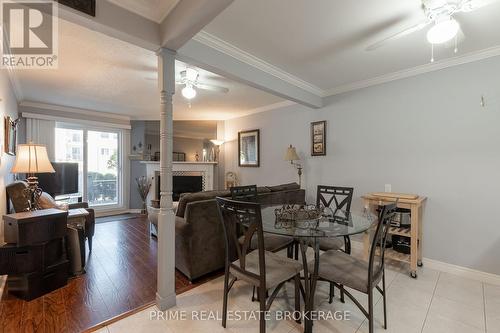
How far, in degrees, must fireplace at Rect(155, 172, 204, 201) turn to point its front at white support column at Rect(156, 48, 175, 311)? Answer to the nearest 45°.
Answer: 0° — it already faces it

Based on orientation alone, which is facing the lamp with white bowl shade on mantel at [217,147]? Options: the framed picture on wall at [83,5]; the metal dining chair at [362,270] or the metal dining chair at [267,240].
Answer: the metal dining chair at [362,270]

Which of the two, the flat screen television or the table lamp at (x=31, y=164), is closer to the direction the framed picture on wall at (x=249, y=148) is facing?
the table lamp

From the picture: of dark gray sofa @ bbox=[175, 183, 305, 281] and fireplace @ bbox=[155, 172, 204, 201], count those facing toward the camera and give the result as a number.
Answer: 1

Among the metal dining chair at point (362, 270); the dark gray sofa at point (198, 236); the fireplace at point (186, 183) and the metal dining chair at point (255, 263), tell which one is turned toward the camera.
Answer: the fireplace

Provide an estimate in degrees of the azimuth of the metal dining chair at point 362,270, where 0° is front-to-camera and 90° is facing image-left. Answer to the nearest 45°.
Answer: approximately 135°

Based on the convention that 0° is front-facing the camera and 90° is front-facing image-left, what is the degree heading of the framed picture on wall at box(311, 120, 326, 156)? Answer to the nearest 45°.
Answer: approximately 45°

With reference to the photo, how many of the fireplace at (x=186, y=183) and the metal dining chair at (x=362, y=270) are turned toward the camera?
1

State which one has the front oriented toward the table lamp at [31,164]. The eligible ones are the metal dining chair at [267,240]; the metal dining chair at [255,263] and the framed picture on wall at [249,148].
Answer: the framed picture on wall

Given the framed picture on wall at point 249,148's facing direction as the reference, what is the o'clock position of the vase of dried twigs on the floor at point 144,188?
The vase of dried twigs on the floor is roughly at 2 o'clock from the framed picture on wall.

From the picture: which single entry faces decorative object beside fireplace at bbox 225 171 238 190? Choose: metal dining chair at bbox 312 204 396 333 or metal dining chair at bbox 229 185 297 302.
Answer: metal dining chair at bbox 312 204 396 333

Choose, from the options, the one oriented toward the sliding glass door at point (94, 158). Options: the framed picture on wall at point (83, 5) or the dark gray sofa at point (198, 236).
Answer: the dark gray sofa
